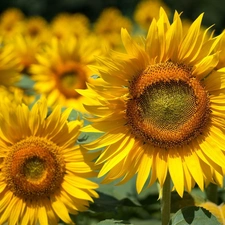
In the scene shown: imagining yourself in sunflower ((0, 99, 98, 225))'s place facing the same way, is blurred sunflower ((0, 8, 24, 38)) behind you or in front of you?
behind

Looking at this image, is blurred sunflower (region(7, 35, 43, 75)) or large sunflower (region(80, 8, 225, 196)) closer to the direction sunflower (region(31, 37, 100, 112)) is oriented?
the large sunflower

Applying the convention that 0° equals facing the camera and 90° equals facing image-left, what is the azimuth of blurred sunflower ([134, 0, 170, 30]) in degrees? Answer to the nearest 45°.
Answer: approximately 0°

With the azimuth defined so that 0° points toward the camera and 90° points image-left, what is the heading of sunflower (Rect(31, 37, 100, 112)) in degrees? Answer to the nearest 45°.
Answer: approximately 0°

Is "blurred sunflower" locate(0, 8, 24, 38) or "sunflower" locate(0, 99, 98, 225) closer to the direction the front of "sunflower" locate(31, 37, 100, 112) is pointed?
the sunflower

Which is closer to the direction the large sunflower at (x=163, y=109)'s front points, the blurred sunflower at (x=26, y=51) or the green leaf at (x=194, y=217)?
the green leaf

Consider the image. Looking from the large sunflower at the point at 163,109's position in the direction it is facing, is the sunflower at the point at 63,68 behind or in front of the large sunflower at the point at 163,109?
behind

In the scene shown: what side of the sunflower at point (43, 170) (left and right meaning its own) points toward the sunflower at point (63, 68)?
back

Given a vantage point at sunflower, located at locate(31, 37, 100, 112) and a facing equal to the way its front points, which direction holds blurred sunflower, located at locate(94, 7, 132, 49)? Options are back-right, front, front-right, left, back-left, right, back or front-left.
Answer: back
